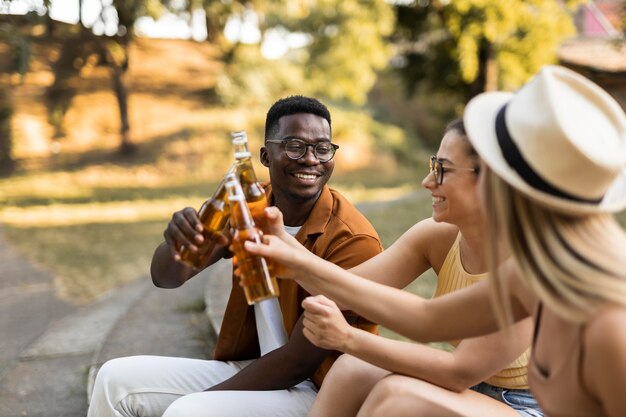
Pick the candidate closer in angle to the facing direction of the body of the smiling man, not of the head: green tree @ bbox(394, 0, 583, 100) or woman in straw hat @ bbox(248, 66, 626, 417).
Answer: the woman in straw hat

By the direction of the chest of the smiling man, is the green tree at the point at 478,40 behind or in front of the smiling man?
behind

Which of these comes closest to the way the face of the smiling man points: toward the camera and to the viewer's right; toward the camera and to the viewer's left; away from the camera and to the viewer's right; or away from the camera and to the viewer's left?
toward the camera and to the viewer's right

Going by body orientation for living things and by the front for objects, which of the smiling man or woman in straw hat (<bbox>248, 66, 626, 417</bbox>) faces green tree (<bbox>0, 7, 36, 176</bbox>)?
the woman in straw hat

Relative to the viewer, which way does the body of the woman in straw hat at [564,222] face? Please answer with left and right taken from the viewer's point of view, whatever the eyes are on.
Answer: facing away from the viewer and to the left of the viewer

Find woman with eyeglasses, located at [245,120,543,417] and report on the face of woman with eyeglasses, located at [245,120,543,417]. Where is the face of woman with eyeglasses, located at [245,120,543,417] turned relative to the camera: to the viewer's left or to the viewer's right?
to the viewer's left

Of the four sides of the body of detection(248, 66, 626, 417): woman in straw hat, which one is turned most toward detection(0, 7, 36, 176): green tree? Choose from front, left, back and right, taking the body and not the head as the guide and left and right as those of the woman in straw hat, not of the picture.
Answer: front

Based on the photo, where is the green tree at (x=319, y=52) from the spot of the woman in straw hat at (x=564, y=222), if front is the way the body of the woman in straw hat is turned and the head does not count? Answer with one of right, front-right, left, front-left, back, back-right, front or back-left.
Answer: front-right

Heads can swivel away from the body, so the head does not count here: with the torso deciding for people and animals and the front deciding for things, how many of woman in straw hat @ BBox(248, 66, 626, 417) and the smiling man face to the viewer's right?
0

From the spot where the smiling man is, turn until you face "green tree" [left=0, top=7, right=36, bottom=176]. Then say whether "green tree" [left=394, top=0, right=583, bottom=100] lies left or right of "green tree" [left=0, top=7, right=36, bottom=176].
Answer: right

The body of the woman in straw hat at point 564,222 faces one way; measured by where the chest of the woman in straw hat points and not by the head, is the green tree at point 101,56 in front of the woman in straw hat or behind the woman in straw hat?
in front
